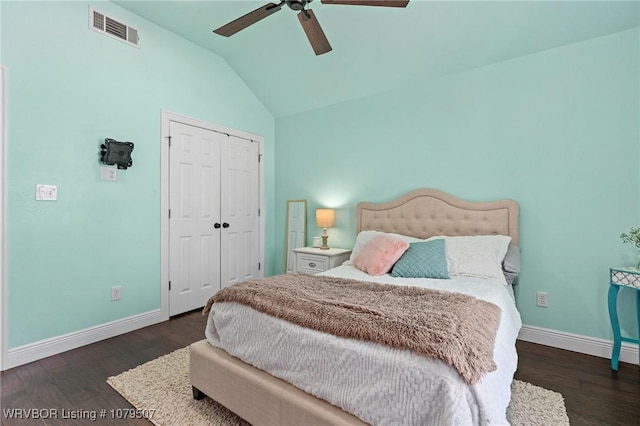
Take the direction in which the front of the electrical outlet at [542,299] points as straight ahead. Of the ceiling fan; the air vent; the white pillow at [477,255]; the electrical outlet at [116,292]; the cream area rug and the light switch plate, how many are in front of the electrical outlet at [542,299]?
6

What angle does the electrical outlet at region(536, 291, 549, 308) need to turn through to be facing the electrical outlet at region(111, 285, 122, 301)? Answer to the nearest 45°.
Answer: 0° — it already faces it

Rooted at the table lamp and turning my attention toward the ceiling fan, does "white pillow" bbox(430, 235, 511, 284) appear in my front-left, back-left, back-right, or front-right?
front-left

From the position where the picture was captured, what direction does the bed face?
facing the viewer and to the left of the viewer

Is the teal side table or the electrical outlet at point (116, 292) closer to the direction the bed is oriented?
the electrical outlet

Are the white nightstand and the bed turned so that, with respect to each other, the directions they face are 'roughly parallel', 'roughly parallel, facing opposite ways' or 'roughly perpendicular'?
roughly parallel

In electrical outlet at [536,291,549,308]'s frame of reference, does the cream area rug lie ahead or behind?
ahead

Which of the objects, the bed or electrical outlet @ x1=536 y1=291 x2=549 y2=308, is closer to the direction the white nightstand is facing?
the bed

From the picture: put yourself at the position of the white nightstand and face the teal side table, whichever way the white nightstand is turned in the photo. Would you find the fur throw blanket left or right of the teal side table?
right

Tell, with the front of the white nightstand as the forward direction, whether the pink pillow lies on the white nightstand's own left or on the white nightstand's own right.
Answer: on the white nightstand's own left

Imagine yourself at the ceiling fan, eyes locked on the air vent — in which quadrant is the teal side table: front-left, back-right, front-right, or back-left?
back-right
